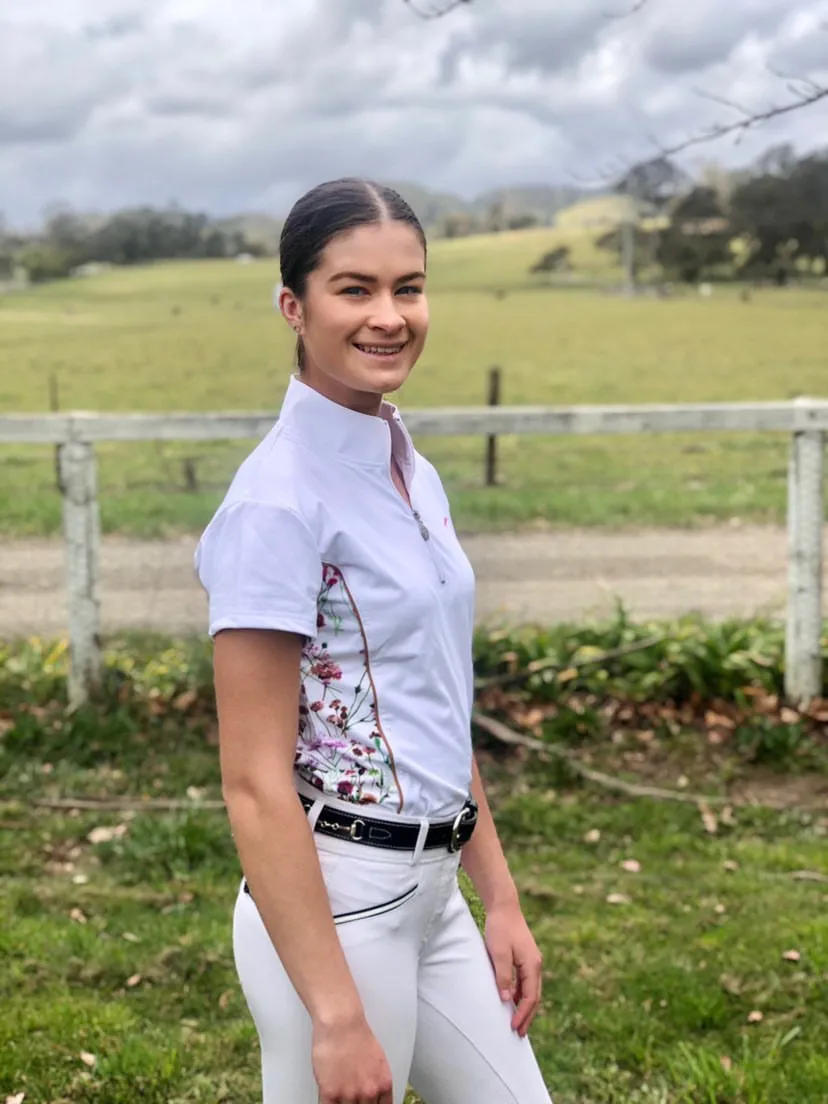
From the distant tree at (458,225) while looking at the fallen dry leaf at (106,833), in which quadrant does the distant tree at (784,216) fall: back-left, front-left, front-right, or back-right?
front-left

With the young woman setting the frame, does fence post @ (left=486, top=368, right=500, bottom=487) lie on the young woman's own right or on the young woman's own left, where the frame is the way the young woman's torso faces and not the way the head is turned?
on the young woman's own left

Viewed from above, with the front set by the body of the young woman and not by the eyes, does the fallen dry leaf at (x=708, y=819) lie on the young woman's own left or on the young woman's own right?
on the young woman's own left

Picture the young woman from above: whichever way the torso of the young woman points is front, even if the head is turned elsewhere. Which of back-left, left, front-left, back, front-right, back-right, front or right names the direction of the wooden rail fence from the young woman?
back-left

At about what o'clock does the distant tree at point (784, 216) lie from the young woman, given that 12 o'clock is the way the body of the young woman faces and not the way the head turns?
The distant tree is roughly at 8 o'clock from the young woman.

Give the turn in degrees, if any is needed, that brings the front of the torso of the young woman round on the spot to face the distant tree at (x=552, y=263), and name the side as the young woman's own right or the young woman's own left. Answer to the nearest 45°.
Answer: approximately 135° to the young woman's own left

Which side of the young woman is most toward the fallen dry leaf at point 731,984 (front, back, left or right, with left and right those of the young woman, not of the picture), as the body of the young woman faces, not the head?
left

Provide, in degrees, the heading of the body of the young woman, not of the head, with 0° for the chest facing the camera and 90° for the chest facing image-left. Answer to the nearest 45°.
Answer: approximately 315°

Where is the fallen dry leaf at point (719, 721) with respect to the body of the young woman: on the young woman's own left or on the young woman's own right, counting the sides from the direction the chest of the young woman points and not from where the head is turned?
on the young woman's own left

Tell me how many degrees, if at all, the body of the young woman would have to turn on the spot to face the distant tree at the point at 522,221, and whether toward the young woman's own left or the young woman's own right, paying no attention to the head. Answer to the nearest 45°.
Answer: approximately 135° to the young woman's own left
